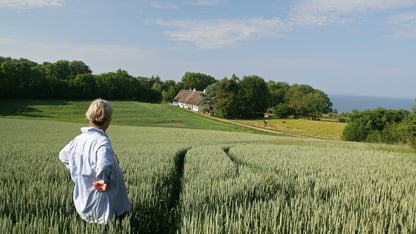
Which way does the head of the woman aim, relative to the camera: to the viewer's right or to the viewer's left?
to the viewer's right

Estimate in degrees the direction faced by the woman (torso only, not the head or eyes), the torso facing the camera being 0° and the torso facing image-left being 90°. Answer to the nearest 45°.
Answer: approximately 225°
